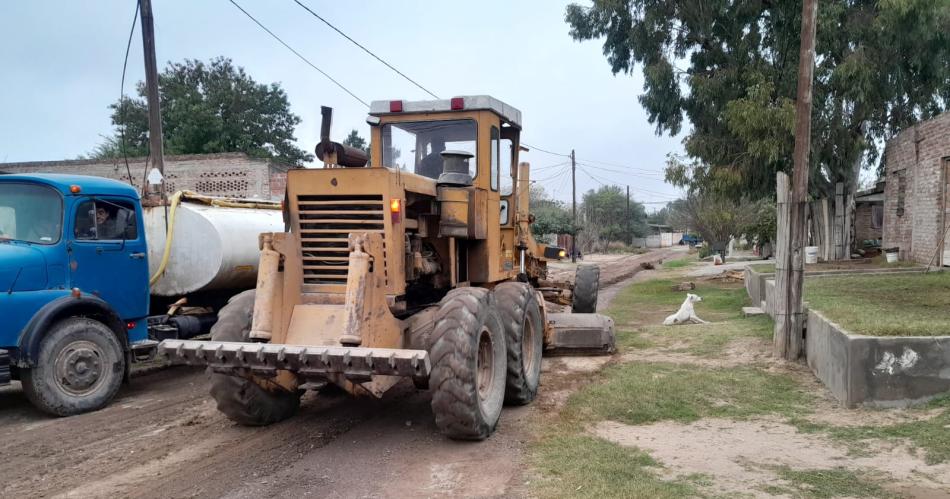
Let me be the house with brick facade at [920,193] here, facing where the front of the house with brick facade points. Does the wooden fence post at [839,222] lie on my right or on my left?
on my right

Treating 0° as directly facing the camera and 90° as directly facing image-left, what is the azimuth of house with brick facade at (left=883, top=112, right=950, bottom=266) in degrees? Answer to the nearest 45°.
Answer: approximately 45°

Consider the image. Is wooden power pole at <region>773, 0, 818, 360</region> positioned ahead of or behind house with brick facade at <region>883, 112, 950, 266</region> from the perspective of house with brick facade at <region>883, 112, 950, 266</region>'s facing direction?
ahead

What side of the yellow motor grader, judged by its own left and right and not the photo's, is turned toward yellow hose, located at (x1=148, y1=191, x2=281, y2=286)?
left

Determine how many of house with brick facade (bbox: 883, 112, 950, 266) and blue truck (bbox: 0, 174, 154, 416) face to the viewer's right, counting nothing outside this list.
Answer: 0

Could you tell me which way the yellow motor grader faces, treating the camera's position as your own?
facing away from the viewer and to the right of the viewer

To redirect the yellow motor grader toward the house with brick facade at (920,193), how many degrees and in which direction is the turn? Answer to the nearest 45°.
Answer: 0° — it already faces it

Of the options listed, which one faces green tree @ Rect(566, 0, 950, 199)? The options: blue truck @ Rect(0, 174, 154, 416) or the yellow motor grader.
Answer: the yellow motor grader

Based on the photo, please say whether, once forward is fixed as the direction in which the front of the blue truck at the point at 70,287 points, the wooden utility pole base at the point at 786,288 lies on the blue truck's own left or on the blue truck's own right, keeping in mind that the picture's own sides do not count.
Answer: on the blue truck's own left

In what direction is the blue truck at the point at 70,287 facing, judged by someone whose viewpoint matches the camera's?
facing the viewer and to the left of the viewer

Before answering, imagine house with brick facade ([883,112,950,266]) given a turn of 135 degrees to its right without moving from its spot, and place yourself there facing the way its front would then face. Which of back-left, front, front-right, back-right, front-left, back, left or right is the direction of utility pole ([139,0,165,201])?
back-left

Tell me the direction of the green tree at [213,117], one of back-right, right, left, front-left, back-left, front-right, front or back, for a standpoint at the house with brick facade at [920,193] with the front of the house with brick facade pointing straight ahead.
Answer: front-right

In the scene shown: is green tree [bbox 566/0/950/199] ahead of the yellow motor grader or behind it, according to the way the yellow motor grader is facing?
ahead
